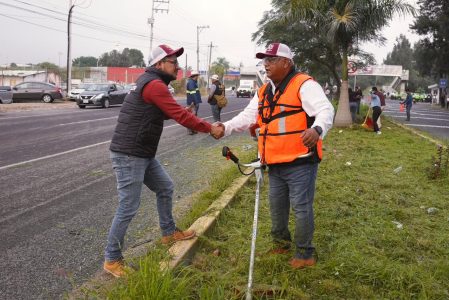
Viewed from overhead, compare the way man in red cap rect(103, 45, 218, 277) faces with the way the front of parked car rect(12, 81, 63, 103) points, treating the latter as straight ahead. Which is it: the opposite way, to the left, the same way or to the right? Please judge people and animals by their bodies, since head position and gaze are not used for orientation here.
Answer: the opposite way

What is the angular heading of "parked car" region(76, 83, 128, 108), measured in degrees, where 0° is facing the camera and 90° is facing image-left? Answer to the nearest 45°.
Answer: approximately 45°

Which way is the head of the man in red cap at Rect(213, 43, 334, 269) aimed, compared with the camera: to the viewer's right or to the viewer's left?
to the viewer's left

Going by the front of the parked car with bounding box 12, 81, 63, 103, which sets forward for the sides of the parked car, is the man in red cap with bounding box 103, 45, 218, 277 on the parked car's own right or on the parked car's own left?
on the parked car's own left

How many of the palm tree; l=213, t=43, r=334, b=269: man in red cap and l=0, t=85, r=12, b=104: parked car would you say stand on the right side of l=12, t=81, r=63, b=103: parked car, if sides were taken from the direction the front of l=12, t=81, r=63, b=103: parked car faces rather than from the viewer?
0

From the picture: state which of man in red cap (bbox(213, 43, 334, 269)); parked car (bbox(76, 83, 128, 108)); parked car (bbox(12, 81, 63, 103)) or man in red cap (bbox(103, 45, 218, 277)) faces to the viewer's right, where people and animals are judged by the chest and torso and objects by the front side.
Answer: man in red cap (bbox(103, 45, 218, 277))

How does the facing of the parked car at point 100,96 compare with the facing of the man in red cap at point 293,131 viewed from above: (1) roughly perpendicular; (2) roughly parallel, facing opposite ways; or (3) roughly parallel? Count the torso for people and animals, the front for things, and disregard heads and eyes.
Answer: roughly parallel

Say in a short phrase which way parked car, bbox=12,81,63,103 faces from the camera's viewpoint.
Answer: facing to the left of the viewer

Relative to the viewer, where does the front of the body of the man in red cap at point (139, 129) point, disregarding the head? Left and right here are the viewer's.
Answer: facing to the right of the viewer
